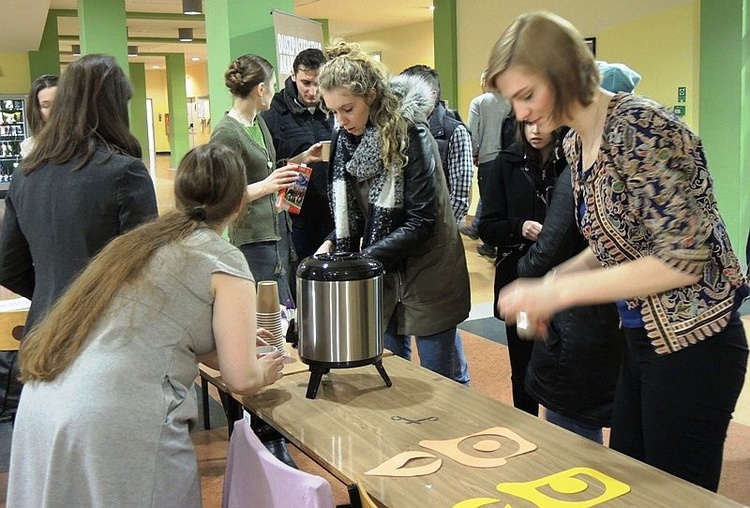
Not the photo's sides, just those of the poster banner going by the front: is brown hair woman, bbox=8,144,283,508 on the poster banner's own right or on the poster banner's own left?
on the poster banner's own right

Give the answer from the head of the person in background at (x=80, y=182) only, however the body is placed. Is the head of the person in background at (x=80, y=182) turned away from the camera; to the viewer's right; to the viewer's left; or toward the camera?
away from the camera

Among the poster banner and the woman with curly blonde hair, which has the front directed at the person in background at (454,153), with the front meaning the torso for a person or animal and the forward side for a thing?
the poster banner

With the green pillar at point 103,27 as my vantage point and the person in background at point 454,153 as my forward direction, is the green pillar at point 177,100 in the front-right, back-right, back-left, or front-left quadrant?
back-left

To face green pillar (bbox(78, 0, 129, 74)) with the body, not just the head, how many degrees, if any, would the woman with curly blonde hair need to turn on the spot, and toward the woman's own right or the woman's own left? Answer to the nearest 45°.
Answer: approximately 90° to the woman's own right

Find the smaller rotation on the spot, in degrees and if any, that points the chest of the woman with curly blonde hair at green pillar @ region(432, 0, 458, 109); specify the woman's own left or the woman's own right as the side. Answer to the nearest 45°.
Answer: approximately 135° to the woman's own right
